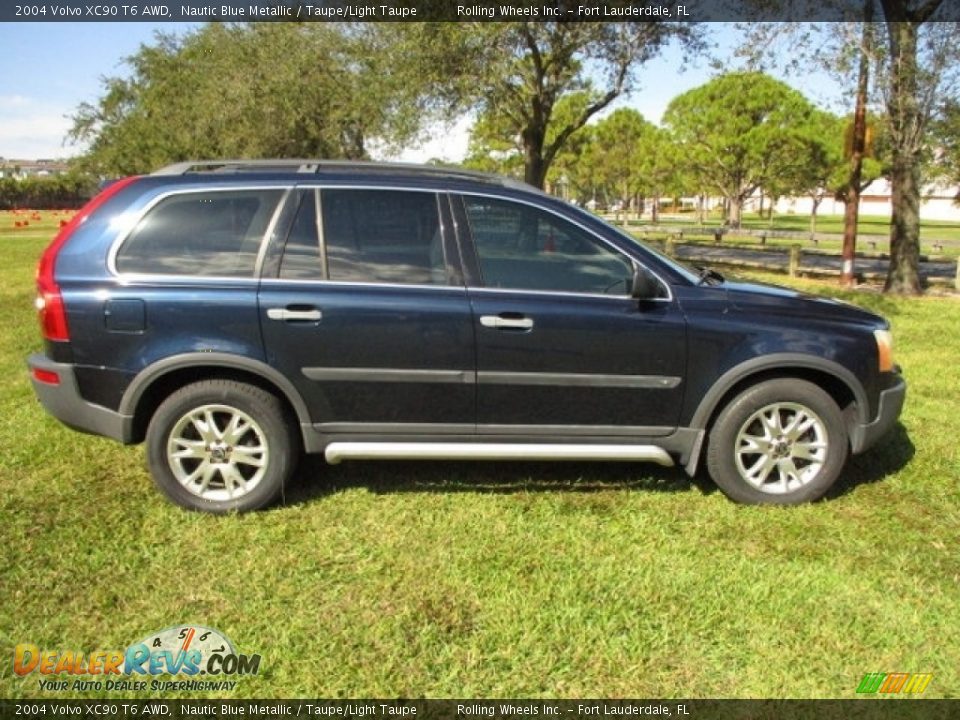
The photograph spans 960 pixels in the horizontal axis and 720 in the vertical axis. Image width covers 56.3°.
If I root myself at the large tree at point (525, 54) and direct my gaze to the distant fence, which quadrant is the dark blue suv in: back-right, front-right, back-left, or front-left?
back-right

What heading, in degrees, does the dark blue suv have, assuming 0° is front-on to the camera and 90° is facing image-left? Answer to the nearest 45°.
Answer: approximately 270°

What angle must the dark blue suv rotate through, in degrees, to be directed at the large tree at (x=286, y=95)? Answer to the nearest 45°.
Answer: approximately 90° to its left

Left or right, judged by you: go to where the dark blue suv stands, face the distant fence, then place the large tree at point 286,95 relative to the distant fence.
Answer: left

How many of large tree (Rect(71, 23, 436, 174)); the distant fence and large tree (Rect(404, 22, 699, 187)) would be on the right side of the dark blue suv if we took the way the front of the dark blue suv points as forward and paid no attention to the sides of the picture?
0

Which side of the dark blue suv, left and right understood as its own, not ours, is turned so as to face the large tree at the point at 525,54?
left

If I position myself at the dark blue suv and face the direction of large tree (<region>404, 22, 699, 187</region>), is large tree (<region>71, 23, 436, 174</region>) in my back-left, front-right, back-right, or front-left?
front-left

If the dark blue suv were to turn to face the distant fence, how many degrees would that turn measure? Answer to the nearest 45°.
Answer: approximately 45° to its left

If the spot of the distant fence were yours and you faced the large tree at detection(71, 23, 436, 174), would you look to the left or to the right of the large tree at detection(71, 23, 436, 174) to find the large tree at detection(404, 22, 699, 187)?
left

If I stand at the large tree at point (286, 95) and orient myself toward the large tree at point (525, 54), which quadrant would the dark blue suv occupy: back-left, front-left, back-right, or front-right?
front-right

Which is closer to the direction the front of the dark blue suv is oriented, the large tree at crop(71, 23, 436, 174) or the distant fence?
the distant fence
